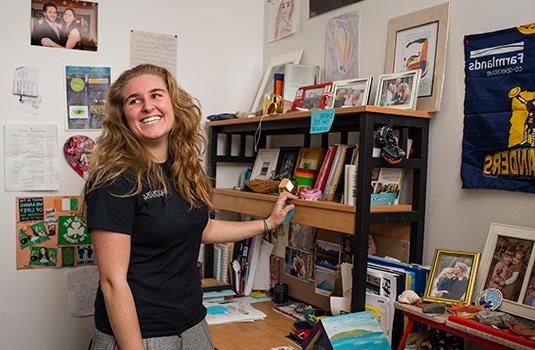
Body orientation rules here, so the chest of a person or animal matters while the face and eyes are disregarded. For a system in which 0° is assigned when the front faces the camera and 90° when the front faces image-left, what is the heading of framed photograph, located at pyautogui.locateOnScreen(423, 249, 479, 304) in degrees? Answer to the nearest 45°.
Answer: approximately 45°

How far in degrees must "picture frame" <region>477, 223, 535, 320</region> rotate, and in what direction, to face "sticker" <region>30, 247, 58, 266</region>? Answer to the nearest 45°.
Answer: approximately 45° to its right

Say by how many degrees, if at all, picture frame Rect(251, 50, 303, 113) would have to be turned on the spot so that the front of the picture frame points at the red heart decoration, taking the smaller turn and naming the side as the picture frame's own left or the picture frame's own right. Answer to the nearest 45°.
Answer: approximately 45° to the picture frame's own right

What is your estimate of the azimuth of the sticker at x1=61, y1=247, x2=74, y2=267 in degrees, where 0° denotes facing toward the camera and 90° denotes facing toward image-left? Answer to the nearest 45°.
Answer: approximately 0°

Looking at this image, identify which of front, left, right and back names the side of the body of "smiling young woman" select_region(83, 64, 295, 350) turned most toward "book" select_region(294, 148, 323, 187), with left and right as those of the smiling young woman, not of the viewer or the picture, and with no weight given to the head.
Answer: left
